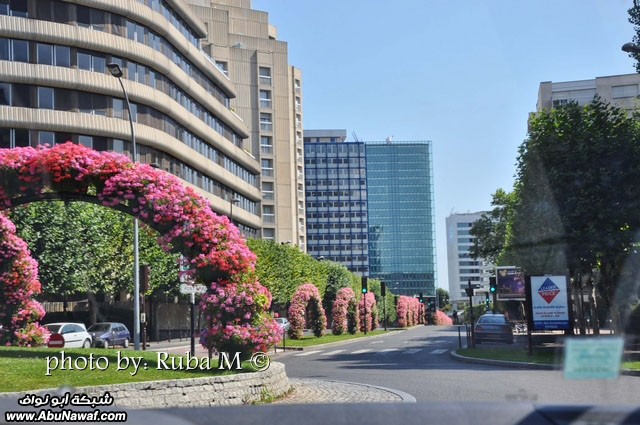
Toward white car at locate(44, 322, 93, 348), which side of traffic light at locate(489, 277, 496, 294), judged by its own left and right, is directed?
right

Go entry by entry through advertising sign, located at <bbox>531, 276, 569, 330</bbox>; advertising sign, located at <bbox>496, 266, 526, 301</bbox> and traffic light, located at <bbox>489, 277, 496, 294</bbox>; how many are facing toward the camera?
3

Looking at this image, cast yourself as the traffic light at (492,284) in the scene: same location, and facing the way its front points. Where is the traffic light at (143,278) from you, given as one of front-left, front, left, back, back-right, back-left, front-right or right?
front-right

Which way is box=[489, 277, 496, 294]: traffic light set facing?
toward the camera

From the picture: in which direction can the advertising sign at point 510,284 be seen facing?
toward the camera

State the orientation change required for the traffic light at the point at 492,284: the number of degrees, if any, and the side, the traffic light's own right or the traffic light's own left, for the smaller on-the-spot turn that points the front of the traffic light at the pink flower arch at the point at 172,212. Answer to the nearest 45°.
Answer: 0° — it already faces it

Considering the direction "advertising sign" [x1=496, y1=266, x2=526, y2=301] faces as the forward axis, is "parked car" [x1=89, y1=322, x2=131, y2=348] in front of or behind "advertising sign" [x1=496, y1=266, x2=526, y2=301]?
in front

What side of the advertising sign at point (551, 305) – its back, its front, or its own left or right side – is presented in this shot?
front

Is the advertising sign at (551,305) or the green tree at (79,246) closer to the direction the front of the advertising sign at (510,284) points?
the advertising sign

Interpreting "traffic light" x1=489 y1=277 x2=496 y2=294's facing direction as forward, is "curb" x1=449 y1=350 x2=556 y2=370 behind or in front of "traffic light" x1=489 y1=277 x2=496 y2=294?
in front

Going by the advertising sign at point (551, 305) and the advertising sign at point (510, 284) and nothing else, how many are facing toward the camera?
2

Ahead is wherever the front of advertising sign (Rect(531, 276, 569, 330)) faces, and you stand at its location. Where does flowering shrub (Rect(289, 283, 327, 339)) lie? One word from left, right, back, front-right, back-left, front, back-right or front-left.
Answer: back-right

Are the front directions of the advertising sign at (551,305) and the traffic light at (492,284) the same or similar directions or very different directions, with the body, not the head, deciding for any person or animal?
same or similar directions

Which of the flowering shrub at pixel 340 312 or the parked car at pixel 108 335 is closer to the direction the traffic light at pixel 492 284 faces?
the parked car

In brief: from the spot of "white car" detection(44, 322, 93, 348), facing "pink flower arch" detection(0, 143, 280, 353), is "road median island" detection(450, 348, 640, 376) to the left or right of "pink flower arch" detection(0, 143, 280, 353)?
left

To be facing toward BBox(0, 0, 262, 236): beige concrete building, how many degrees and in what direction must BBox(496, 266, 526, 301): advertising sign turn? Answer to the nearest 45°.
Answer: approximately 45° to its right

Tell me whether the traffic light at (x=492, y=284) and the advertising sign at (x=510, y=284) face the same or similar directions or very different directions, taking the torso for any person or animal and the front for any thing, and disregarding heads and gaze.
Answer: same or similar directions
